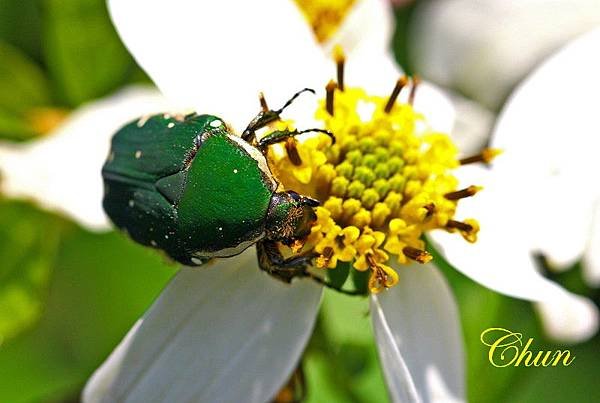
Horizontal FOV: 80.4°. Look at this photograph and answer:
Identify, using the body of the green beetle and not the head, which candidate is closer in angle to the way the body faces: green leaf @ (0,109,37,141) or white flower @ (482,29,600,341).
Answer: the white flower

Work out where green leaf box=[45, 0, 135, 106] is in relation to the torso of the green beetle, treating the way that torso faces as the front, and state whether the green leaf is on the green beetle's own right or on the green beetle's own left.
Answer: on the green beetle's own left

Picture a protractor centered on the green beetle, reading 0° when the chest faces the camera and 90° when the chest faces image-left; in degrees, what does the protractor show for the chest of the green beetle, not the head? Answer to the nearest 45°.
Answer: approximately 270°
